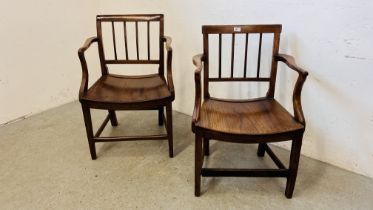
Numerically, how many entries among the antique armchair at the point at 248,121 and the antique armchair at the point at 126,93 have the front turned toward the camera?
2

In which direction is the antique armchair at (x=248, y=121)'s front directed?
toward the camera

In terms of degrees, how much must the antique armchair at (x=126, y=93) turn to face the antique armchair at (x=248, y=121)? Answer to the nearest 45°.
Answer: approximately 45° to its left

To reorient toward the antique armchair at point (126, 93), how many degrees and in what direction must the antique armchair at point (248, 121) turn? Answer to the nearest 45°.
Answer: approximately 90° to its right
